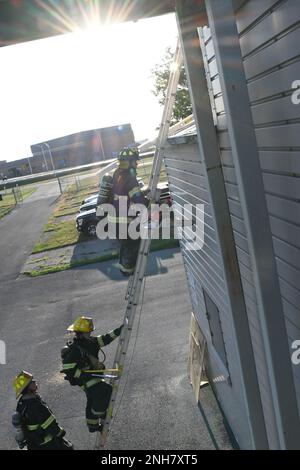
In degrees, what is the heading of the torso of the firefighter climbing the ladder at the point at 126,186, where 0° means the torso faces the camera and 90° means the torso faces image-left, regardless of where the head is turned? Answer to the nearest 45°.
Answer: approximately 270°

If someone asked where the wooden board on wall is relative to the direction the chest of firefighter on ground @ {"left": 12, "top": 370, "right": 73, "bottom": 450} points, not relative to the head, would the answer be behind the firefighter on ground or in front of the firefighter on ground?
in front

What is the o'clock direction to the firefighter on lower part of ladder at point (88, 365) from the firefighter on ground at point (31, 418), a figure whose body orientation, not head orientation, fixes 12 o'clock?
the firefighter on lower part of ladder at point (88, 365) is roughly at 12 o'clock from the firefighter on ground at point (31, 418).

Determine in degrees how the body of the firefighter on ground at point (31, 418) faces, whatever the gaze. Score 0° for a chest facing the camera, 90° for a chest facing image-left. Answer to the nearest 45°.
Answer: approximately 270°
